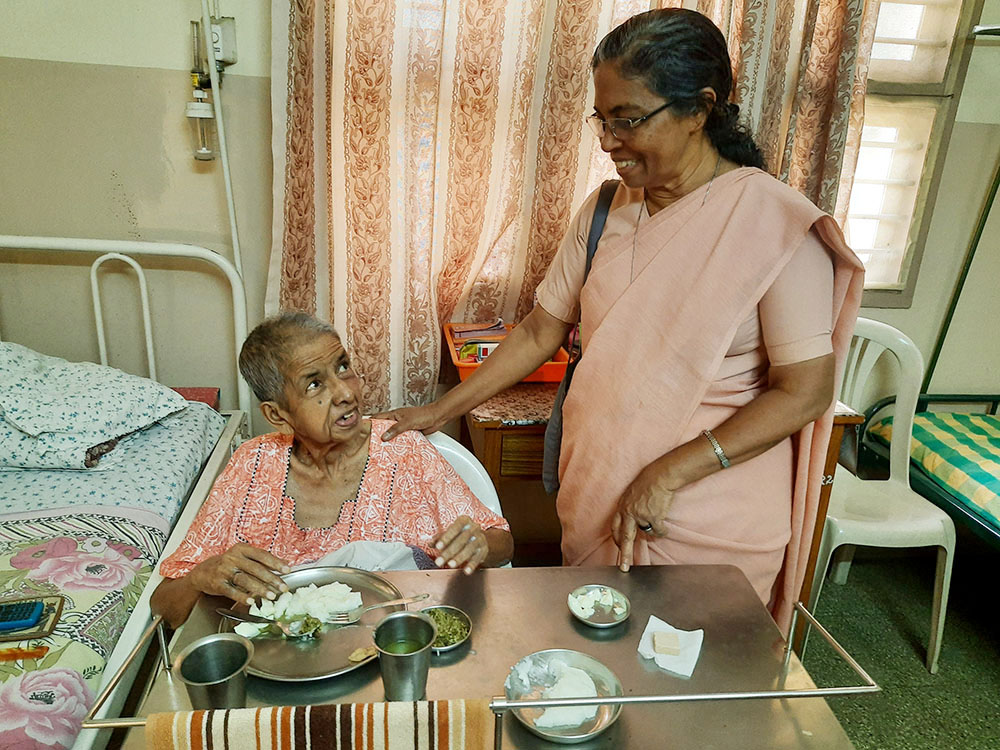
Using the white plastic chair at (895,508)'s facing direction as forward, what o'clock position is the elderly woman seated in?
The elderly woman seated is roughly at 1 o'clock from the white plastic chair.

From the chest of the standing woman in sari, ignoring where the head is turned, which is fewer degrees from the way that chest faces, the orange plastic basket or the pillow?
the pillow

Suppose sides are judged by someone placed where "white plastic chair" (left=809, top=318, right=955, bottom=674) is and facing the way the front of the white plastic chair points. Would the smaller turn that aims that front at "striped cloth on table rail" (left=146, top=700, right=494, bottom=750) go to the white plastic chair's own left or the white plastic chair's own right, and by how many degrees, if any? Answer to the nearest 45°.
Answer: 0° — it already faces it

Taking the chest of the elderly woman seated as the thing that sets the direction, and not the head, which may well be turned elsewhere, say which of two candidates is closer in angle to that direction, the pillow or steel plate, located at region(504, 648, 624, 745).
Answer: the steel plate

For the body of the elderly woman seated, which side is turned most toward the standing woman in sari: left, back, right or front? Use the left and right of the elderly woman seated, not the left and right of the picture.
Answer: left

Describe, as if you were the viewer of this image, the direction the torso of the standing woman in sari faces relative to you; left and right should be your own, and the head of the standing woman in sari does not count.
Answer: facing the viewer and to the left of the viewer

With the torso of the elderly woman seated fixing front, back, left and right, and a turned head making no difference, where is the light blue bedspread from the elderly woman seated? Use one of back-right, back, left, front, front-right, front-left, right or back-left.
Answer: back-right

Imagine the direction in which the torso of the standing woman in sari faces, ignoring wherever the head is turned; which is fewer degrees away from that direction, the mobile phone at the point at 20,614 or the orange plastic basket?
the mobile phone

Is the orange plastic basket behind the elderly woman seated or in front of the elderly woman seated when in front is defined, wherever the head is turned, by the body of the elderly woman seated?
behind

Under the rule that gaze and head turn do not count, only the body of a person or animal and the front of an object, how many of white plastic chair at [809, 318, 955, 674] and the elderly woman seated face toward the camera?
2

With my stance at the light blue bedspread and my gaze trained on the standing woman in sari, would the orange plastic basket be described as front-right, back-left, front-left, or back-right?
front-left

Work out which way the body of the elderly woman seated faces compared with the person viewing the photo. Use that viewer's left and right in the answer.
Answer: facing the viewer

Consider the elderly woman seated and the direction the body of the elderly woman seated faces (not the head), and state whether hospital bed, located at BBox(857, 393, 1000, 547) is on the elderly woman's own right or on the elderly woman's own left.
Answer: on the elderly woman's own left

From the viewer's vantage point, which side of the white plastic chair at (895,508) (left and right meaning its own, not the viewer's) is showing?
front

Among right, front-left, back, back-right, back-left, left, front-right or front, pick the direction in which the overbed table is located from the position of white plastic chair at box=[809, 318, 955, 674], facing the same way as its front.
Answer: front

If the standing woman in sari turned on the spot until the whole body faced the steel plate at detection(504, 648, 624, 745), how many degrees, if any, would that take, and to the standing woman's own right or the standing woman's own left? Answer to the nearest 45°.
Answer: approximately 45° to the standing woman's own left

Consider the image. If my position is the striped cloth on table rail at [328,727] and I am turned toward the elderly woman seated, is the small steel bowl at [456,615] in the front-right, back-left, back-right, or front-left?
front-right

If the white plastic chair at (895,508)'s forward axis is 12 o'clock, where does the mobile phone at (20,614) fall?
The mobile phone is roughly at 1 o'clock from the white plastic chair.

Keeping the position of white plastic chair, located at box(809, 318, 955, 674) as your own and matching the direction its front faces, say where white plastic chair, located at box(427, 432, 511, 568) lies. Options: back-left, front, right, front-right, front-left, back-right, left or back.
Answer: front-right
